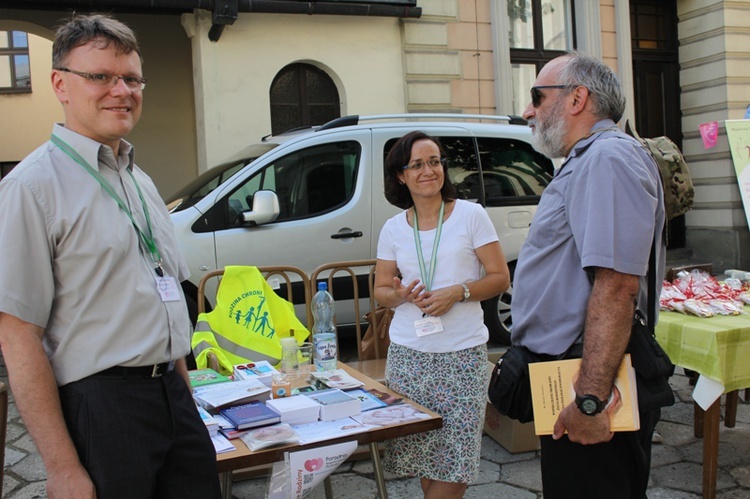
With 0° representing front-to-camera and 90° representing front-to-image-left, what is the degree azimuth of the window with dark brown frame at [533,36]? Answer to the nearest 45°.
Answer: approximately 0°

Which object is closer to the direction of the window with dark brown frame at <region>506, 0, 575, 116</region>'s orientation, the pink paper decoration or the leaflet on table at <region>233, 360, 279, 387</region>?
the leaflet on table

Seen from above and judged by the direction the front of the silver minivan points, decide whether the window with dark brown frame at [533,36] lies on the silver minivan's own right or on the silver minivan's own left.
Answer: on the silver minivan's own right

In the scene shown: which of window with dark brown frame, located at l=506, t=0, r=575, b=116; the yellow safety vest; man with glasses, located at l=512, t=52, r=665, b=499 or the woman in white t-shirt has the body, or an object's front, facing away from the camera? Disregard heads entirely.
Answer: the yellow safety vest

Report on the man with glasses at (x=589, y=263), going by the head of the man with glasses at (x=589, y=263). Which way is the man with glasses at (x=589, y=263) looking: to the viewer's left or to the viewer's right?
to the viewer's left

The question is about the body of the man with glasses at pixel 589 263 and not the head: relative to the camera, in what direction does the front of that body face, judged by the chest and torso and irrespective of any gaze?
to the viewer's left

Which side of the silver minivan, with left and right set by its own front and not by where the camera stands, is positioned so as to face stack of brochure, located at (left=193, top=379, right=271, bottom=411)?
left

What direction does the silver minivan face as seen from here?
to the viewer's left

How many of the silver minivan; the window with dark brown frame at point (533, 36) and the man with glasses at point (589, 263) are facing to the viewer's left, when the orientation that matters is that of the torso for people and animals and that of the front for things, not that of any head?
2

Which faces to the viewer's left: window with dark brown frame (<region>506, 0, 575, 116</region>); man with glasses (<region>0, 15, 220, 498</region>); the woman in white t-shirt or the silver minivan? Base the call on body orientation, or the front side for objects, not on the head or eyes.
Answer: the silver minivan

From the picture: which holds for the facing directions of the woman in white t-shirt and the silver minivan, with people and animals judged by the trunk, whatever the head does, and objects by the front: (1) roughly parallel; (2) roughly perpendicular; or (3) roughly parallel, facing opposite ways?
roughly perpendicular

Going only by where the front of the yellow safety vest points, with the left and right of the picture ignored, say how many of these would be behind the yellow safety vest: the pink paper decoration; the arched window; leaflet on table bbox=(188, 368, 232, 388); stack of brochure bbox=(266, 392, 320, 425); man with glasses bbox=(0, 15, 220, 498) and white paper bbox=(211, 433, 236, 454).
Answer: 4

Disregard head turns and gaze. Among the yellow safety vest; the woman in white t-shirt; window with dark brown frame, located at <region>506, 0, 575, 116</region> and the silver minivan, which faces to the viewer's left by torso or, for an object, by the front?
the silver minivan

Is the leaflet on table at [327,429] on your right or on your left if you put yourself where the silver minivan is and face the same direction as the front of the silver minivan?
on your left

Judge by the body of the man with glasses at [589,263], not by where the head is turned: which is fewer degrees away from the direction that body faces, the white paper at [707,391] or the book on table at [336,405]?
the book on table
